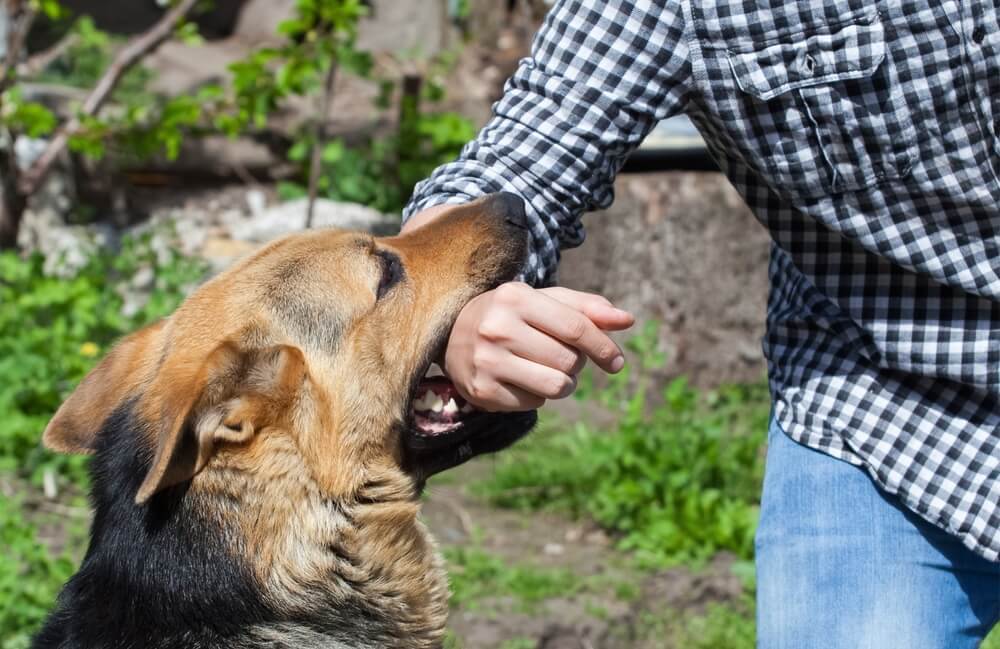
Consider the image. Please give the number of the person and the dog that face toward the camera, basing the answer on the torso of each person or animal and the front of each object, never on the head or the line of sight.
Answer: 1

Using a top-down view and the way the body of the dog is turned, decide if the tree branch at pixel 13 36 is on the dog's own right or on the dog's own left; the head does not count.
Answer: on the dog's own left

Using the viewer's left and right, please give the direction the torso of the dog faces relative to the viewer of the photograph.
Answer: facing to the right of the viewer

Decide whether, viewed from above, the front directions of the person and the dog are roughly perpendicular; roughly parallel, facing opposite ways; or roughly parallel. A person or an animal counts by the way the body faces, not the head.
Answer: roughly perpendicular

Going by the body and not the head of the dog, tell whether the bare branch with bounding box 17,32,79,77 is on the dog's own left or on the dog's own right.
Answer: on the dog's own left

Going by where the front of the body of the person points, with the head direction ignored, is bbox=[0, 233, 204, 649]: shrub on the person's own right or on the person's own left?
on the person's own right
